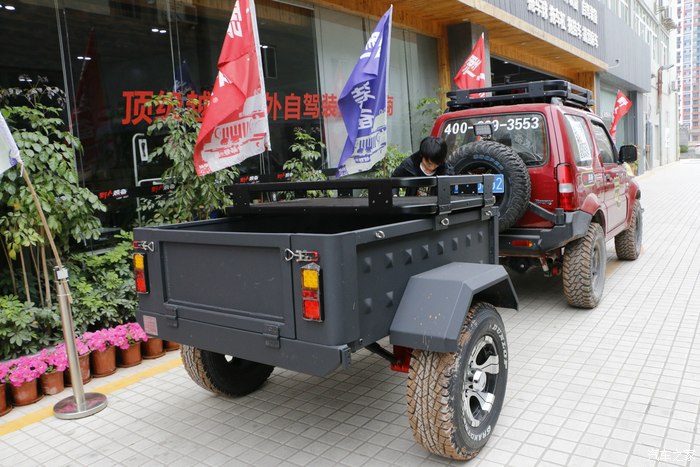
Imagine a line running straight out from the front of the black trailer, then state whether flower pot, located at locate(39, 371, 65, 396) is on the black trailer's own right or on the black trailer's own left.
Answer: on the black trailer's own left

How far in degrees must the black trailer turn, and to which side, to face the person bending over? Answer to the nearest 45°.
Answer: approximately 45° to its left

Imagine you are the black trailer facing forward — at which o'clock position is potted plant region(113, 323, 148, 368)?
The potted plant is roughly at 9 o'clock from the black trailer.

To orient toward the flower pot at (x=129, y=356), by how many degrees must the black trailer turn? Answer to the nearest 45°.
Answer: approximately 90° to its left

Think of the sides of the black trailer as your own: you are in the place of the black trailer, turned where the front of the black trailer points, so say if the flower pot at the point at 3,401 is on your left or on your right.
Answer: on your left

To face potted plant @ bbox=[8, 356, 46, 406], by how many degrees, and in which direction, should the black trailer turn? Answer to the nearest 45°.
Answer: approximately 90° to its left

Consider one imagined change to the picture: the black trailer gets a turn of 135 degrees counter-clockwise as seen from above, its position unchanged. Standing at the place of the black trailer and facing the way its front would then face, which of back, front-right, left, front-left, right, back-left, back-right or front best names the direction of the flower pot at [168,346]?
front-right

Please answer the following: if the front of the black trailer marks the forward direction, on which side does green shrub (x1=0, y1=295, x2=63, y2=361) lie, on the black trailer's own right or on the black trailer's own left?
on the black trailer's own left

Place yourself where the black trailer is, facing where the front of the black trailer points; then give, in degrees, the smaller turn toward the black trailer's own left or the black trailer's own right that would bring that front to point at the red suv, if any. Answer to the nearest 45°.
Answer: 0° — it already faces it

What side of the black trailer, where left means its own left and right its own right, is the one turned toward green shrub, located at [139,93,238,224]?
left

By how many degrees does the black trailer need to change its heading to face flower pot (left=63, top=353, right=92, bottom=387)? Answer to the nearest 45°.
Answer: approximately 90° to its left

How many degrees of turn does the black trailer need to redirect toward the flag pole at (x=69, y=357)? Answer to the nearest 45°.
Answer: approximately 90° to its left

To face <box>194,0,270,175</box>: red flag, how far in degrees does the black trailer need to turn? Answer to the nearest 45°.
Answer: approximately 45° to its left

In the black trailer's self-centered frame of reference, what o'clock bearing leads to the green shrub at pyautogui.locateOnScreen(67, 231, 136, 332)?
The green shrub is roughly at 9 o'clock from the black trailer.

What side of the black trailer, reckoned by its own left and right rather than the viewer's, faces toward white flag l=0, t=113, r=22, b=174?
left

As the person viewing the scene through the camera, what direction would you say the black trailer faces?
facing away from the viewer and to the right of the viewer
